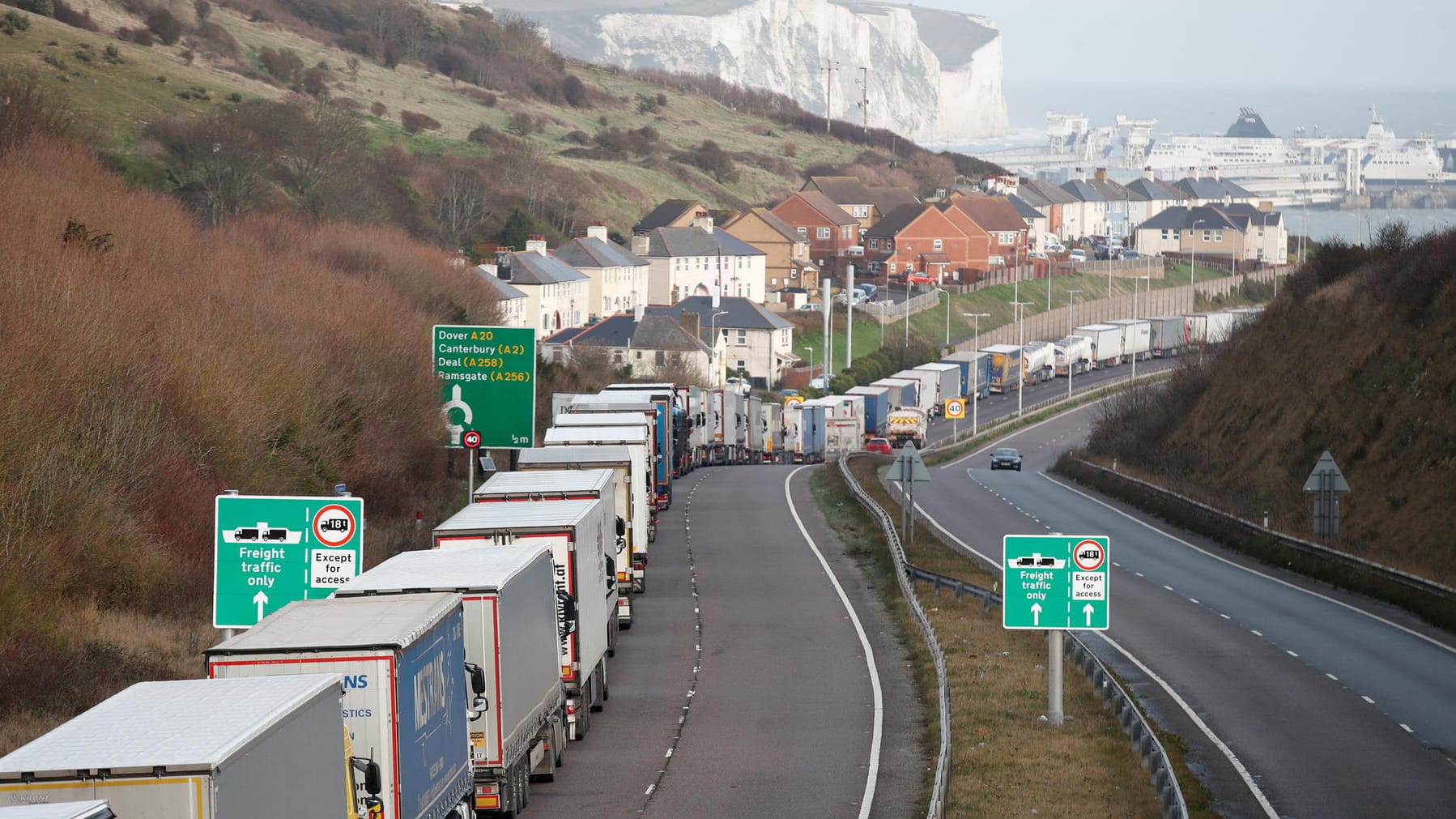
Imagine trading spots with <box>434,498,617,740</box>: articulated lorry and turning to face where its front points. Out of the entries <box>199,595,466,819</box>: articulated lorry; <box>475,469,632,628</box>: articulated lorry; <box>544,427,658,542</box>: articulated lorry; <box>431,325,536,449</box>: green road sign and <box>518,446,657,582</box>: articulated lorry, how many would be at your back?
1

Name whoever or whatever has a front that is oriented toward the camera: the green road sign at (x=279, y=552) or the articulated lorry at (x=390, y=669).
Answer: the green road sign

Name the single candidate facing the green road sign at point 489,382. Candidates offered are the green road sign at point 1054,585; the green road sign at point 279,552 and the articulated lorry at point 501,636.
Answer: the articulated lorry

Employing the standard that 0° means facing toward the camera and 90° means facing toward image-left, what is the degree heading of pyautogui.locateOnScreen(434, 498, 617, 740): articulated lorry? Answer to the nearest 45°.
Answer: approximately 180°

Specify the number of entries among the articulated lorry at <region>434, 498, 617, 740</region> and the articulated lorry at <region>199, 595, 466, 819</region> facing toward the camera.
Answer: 0

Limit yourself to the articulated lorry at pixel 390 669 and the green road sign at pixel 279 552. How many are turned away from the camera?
1

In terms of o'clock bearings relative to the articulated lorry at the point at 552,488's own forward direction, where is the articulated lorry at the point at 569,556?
the articulated lorry at the point at 569,556 is roughly at 6 o'clock from the articulated lorry at the point at 552,488.

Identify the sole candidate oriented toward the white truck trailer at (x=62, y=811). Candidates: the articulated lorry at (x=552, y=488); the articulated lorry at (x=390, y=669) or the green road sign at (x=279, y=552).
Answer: the green road sign

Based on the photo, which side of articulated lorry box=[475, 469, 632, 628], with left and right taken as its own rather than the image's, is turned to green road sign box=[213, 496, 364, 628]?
back

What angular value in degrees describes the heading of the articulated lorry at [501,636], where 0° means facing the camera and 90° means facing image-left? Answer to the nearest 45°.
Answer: approximately 180°

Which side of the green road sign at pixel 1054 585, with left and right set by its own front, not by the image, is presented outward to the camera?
front

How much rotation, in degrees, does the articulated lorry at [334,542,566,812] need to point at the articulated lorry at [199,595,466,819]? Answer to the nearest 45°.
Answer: approximately 180°

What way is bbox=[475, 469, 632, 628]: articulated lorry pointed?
away from the camera

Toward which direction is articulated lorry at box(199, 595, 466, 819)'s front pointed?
away from the camera

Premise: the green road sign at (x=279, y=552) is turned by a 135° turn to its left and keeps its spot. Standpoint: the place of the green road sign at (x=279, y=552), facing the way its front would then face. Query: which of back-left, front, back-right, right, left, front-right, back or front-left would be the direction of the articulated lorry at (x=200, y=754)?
back-right

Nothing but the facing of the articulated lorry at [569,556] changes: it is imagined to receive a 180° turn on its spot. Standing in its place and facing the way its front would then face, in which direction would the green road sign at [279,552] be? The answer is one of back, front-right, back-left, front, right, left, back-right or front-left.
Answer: front-right

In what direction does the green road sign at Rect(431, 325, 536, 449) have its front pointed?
toward the camera

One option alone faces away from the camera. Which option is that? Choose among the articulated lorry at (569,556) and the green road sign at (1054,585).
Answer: the articulated lorry
